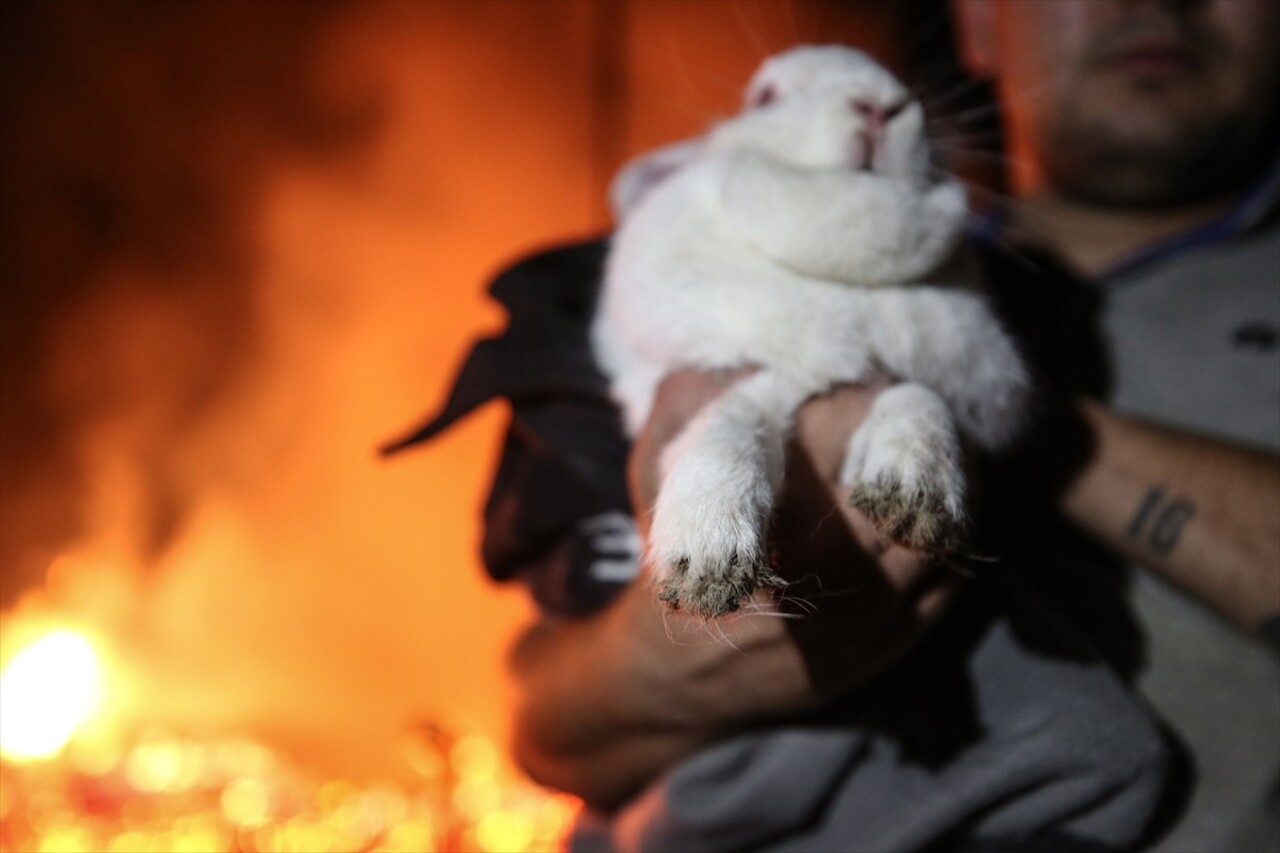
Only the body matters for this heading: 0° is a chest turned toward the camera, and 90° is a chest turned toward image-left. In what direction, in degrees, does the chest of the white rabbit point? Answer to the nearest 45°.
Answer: approximately 0°
